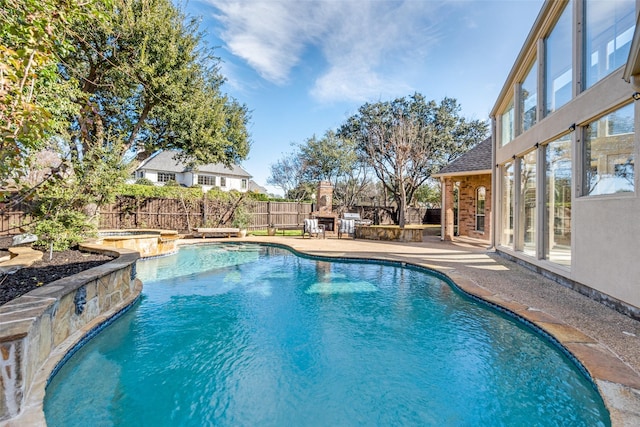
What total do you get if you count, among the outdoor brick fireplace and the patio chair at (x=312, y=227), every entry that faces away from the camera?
0

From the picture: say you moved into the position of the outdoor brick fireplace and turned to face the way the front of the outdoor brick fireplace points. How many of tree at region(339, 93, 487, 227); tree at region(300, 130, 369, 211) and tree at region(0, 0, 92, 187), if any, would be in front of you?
1

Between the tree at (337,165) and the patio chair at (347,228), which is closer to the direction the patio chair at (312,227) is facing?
the patio chair

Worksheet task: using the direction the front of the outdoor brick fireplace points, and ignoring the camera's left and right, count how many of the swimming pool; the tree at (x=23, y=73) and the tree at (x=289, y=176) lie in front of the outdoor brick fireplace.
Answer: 2

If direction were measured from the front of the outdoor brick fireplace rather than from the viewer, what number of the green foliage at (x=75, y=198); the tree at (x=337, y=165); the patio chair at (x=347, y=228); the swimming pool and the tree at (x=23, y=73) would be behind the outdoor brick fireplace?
1

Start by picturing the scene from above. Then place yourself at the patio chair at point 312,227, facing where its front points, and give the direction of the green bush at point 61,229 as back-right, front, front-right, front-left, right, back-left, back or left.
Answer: right

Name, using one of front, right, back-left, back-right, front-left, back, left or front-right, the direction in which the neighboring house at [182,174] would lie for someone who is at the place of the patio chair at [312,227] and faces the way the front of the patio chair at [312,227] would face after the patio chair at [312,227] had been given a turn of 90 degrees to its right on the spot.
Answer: right

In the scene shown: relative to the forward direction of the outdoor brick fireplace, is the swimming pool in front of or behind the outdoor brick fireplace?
in front

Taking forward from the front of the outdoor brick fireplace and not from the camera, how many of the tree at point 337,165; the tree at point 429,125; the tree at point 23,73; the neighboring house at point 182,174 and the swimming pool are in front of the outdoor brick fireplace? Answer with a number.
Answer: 2

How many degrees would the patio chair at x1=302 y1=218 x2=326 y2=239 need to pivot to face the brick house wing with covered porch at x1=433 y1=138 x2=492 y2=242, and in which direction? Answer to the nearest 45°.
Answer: approximately 45° to its left

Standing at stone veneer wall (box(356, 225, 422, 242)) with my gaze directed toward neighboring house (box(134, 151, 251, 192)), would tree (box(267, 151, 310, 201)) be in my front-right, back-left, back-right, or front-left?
front-right

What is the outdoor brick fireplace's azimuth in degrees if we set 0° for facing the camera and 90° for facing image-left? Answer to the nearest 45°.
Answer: approximately 0°

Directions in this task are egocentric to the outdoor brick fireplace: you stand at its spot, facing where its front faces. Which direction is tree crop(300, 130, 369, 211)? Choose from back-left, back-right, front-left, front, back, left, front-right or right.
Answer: back

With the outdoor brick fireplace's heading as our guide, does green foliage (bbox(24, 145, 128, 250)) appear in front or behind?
in front
